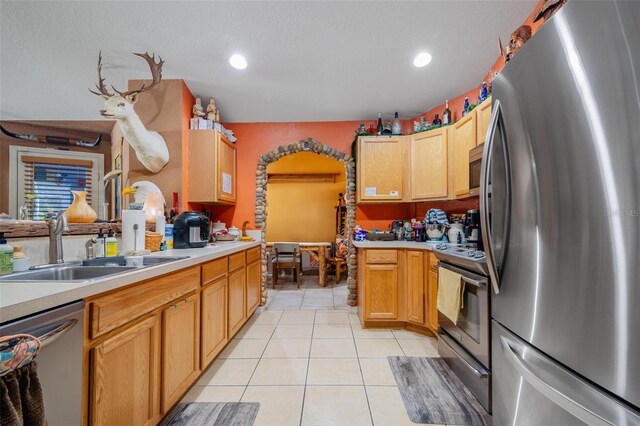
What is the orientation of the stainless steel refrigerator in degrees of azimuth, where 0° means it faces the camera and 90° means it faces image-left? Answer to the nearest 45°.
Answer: approximately 45°

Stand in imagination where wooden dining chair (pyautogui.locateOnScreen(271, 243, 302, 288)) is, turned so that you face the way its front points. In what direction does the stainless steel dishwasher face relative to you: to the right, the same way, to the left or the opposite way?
to the right

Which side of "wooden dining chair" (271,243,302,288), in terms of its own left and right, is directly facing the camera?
back

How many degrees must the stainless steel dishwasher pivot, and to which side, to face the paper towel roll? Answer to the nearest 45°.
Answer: approximately 135° to its left

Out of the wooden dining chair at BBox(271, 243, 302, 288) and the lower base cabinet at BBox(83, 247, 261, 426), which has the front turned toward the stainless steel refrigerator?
the lower base cabinet

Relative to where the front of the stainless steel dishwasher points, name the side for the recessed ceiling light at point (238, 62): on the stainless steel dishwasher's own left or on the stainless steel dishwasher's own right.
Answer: on the stainless steel dishwasher's own left

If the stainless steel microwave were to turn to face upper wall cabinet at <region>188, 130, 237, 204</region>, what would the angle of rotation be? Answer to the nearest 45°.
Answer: approximately 45° to its right

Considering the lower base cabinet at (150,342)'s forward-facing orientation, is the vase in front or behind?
behind
